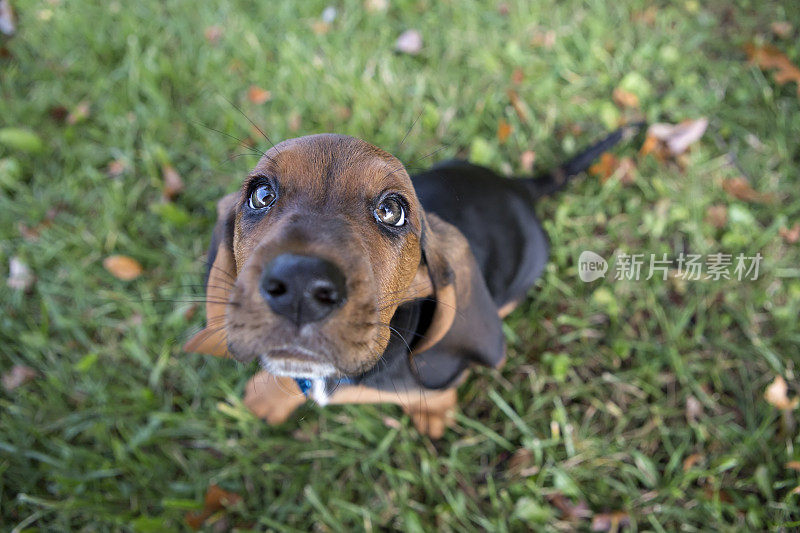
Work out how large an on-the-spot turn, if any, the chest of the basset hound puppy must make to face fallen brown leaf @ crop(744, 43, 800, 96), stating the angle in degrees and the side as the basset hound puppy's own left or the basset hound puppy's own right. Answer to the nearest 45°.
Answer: approximately 180°

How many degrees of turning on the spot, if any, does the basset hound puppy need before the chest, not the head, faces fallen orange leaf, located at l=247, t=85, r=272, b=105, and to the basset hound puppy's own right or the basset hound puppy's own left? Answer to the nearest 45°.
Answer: approximately 135° to the basset hound puppy's own right

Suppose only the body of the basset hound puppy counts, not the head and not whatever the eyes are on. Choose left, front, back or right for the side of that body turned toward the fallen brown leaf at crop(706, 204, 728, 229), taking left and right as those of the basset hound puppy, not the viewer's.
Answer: back

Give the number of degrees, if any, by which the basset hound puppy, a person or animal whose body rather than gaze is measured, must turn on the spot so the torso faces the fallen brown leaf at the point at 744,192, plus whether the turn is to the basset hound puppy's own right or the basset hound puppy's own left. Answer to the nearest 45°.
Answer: approximately 180°
